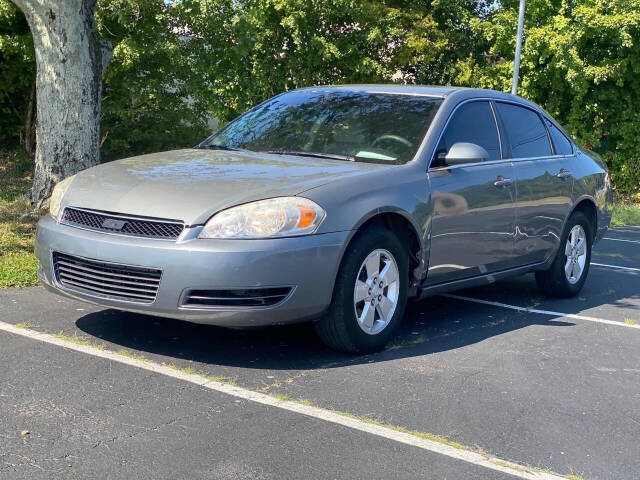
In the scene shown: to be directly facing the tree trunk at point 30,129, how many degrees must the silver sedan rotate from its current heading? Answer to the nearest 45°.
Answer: approximately 90° to its right

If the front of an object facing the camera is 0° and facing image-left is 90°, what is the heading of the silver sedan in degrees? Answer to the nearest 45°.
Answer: approximately 45°

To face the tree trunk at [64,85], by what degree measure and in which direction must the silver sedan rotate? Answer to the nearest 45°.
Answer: approximately 90° to its right
